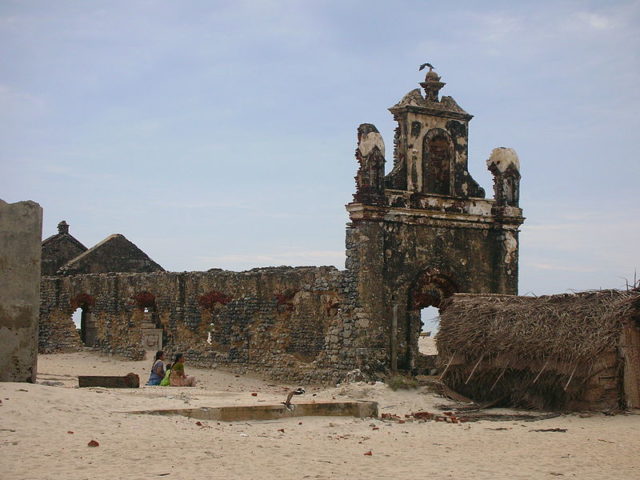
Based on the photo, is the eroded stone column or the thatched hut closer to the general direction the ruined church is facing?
the thatched hut

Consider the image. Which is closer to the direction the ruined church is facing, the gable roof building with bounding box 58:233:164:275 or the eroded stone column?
the eroded stone column

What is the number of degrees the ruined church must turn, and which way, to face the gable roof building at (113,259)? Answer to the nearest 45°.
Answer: approximately 180°

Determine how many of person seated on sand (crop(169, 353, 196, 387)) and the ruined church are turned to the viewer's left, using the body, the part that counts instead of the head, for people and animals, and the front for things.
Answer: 0

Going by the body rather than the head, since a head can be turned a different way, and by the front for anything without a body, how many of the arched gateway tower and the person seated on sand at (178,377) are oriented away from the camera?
0

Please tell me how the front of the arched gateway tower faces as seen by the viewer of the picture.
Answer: facing the viewer and to the right of the viewer

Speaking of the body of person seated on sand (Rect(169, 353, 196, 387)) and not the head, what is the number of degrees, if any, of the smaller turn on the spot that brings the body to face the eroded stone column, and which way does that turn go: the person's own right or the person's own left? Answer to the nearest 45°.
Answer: approximately 135° to the person's own right

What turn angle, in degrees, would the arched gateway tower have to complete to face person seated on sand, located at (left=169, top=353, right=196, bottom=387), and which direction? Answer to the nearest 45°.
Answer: approximately 90° to its right

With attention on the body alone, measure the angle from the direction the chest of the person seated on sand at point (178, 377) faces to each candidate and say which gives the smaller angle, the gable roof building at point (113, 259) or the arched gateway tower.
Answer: the arched gateway tower

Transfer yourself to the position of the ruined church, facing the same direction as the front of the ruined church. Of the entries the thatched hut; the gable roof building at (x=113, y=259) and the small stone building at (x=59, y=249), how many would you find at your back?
2

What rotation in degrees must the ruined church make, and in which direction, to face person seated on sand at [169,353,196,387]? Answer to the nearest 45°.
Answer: approximately 90° to its right
